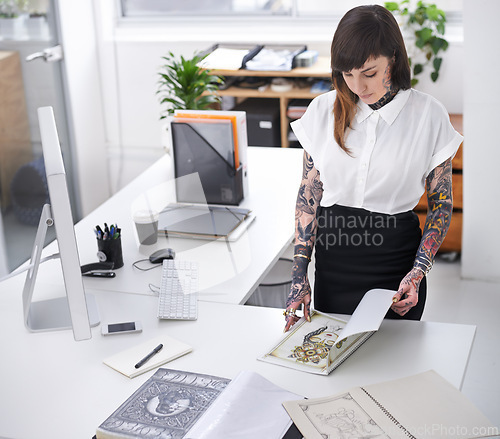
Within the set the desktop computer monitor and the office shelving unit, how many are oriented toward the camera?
1

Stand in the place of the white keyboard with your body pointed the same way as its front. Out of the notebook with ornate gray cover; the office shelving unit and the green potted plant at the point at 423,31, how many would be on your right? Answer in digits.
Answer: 1

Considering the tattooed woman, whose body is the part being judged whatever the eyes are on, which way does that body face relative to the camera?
toward the camera

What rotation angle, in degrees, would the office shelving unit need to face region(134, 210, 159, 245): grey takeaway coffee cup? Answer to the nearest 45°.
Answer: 0° — it already faces it

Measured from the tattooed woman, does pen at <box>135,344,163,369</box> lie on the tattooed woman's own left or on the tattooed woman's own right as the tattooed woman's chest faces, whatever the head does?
on the tattooed woman's own right

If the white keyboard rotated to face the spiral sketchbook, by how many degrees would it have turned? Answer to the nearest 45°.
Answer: approximately 45° to its right

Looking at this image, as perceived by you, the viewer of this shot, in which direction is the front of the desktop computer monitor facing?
facing to the right of the viewer

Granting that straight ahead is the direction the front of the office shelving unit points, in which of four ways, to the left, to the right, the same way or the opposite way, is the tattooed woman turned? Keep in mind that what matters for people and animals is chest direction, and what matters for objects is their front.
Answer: the same way

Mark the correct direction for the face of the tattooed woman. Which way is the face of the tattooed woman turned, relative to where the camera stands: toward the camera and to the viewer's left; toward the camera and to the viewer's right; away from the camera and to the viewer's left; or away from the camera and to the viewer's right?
toward the camera and to the viewer's left

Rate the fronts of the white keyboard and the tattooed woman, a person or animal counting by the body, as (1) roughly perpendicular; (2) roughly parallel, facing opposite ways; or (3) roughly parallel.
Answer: roughly perpendicular

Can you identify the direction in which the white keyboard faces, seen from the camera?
facing to the right of the viewer

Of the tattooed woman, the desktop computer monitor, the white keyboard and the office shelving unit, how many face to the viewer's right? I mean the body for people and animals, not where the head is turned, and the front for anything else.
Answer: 2

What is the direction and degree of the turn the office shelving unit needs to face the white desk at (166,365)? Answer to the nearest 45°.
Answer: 0° — it already faces it

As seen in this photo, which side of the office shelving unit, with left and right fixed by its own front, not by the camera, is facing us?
front

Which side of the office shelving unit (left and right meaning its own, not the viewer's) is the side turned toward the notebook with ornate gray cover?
front
